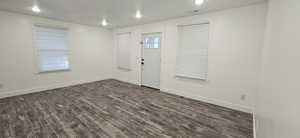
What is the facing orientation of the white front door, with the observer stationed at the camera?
facing the viewer and to the left of the viewer
